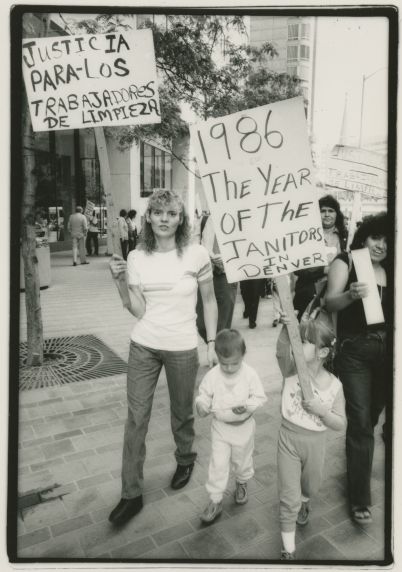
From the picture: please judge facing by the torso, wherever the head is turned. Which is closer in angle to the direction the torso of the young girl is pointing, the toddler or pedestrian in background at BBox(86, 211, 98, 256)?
the toddler

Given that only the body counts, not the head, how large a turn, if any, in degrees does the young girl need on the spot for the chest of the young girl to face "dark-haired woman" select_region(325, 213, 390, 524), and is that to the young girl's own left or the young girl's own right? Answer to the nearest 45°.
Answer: approximately 180°

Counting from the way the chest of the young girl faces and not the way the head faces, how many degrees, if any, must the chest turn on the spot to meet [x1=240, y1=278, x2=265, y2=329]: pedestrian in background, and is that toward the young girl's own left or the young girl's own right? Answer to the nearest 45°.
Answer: approximately 135° to the young girl's own right

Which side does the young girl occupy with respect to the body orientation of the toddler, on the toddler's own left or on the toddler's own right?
on the toddler's own left

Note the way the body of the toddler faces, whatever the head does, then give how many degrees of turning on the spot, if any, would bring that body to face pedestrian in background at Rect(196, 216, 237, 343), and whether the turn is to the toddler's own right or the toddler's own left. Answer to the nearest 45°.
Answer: approximately 180°

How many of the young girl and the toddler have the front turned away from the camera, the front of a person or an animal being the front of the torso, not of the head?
0

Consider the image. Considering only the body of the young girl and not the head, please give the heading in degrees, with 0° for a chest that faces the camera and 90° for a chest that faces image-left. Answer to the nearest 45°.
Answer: approximately 45°

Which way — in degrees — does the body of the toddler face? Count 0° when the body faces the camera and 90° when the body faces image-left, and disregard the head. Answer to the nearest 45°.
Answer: approximately 0°

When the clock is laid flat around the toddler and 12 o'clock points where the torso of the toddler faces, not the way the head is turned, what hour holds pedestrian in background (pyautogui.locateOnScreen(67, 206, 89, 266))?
The pedestrian in background is roughly at 5 o'clock from the toddler.

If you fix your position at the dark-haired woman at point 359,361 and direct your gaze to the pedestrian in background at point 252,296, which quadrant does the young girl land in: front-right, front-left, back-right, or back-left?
back-left

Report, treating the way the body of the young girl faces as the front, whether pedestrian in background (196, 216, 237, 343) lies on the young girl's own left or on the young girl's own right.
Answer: on the young girl's own right

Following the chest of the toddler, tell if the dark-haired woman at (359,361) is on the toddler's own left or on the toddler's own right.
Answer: on the toddler's own left

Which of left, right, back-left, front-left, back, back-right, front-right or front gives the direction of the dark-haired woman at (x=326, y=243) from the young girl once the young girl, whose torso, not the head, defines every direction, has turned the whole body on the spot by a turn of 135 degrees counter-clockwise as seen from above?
left
